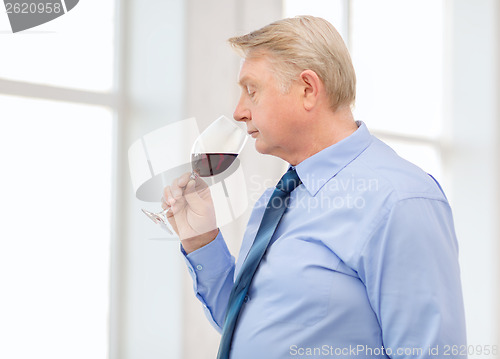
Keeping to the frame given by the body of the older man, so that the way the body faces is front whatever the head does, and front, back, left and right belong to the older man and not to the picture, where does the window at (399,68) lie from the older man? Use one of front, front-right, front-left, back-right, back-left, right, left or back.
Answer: right

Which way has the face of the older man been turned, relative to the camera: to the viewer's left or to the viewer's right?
to the viewer's left

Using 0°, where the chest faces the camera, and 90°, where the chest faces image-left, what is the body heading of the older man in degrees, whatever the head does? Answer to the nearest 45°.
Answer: approximately 90°
